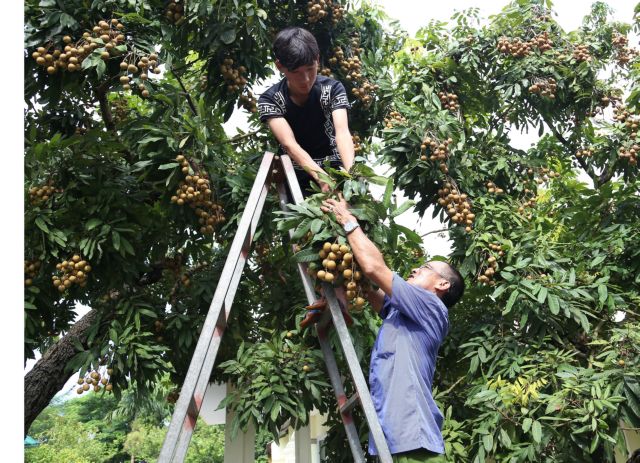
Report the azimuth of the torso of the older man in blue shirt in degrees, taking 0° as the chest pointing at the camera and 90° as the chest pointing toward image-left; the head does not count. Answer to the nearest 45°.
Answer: approximately 90°

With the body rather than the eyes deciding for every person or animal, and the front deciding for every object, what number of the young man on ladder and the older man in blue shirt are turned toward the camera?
1

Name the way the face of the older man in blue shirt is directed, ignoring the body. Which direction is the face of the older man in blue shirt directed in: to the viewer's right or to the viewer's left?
to the viewer's left

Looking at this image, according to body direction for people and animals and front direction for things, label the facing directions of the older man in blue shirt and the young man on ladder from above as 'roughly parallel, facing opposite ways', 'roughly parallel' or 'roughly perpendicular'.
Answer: roughly perpendicular

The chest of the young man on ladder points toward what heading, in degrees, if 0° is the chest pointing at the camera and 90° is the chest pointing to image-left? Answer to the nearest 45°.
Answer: approximately 0°

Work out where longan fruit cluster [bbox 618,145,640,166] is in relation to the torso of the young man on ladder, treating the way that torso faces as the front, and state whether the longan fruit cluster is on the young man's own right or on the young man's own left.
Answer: on the young man's own left

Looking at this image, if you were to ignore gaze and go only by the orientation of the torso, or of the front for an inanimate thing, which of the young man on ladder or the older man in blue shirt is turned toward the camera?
the young man on ladder

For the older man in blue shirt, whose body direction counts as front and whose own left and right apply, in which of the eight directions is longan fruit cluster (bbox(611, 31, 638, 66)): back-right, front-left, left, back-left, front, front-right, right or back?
back-right

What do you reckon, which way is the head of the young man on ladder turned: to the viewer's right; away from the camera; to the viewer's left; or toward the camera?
toward the camera
